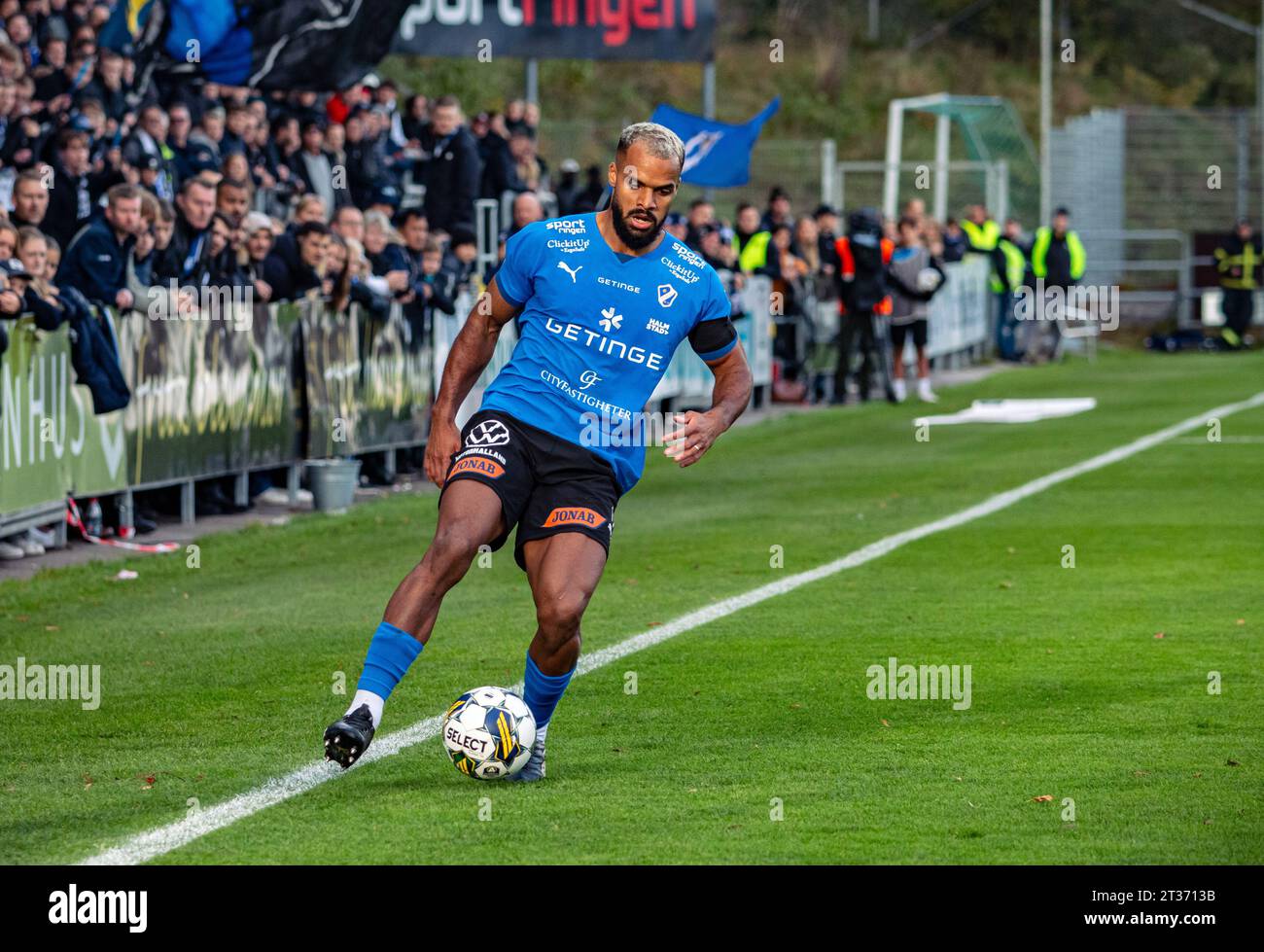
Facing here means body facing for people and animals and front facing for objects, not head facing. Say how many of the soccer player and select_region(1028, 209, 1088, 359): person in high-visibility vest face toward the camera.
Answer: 2

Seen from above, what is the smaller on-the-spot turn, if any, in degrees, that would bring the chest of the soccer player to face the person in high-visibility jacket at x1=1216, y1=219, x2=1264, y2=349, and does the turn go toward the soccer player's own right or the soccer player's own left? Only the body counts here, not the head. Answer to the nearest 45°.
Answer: approximately 180°

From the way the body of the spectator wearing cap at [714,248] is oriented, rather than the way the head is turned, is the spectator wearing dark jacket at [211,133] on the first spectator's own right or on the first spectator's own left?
on the first spectator's own right

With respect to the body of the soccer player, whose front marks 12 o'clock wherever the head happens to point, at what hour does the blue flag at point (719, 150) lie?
The blue flag is roughly at 6 o'clock from the soccer player.

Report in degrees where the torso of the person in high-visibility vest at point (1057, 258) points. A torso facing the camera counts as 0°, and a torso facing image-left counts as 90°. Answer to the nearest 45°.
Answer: approximately 0°

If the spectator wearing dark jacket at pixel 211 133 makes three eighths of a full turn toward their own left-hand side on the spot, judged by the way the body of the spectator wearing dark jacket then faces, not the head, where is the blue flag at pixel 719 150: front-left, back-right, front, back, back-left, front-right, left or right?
front-right

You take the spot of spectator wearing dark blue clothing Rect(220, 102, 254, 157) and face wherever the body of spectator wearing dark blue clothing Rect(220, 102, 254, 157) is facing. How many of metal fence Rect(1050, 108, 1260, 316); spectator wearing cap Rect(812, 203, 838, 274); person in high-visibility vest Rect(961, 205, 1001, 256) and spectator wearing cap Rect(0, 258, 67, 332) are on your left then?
3

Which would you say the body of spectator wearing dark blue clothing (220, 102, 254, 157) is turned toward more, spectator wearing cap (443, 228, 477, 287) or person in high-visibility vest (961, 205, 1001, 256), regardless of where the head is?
the spectator wearing cap

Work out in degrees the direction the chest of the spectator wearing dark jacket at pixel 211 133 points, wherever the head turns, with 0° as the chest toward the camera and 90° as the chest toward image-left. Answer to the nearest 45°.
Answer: approximately 315°
